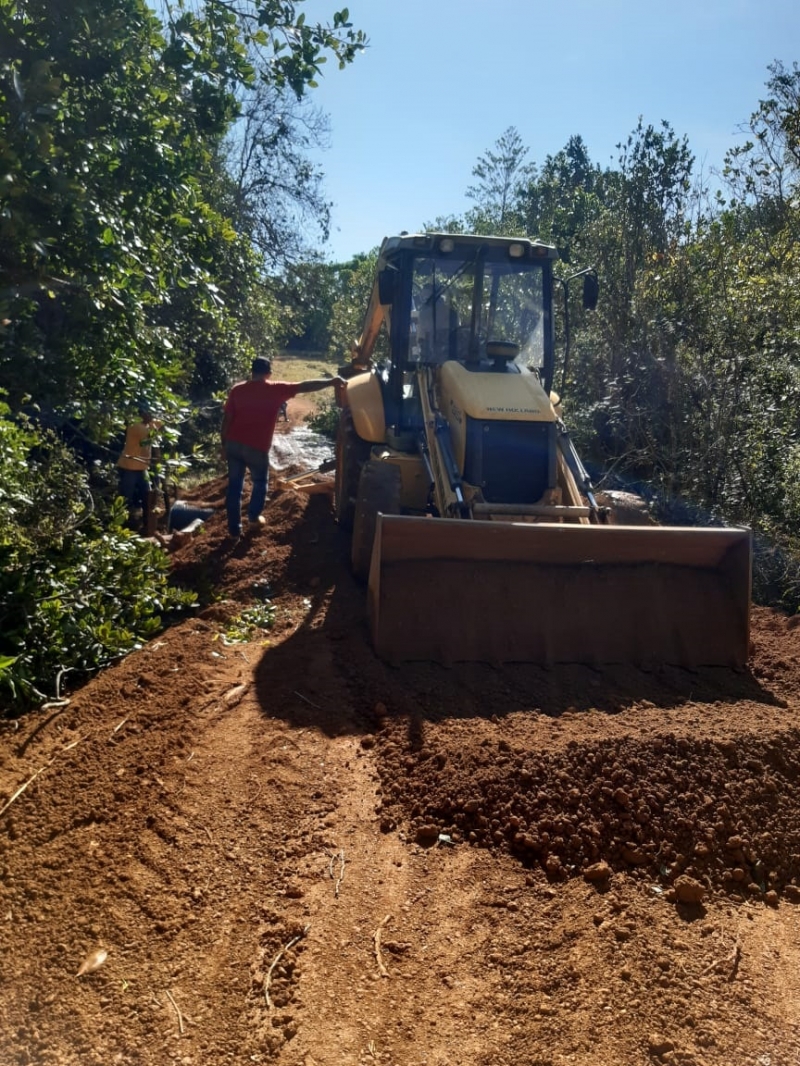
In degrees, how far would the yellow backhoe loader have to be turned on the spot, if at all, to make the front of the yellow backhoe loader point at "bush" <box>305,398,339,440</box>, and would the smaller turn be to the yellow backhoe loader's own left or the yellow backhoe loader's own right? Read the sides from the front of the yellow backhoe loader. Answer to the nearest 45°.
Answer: approximately 180°

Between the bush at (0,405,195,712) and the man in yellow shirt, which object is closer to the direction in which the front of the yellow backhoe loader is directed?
the bush

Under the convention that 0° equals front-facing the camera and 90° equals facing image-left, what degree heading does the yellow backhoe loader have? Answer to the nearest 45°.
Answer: approximately 0°

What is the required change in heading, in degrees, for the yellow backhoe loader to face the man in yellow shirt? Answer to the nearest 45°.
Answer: approximately 135° to its right

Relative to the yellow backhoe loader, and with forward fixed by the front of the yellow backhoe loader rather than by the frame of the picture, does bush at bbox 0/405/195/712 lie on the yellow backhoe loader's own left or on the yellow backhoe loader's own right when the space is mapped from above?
on the yellow backhoe loader's own right

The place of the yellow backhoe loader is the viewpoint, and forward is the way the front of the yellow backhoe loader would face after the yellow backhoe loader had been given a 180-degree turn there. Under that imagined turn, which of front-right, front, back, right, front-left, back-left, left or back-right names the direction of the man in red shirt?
front-left
